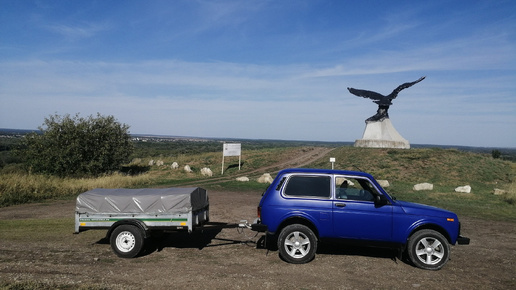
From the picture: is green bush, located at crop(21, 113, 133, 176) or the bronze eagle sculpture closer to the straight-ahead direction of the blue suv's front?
the bronze eagle sculpture

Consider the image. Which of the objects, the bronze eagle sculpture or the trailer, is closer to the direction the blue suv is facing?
the bronze eagle sculpture

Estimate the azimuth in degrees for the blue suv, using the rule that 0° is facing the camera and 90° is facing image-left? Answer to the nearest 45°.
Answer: approximately 270°

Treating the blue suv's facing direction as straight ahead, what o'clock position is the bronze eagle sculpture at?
The bronze eagle sculpture is roughly at 9 o'clock from the blue suv.

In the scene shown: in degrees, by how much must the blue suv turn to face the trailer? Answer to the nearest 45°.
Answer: approximately 180°

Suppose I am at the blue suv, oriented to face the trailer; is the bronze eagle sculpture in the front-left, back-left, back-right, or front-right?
back-right

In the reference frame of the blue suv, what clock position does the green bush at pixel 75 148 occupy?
The green bush is roughly at 7 o'clock from the blue suv.
